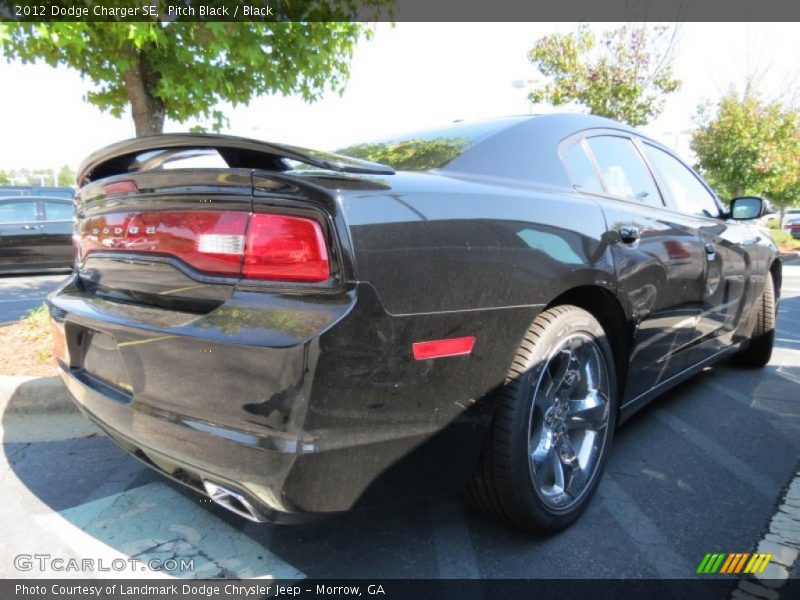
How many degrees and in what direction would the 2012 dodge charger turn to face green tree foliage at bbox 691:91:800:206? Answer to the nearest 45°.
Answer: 0° — it already faces it

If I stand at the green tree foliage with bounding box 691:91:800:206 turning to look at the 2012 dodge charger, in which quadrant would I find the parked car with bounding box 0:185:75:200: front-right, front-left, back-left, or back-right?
front-right

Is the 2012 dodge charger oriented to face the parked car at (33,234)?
no

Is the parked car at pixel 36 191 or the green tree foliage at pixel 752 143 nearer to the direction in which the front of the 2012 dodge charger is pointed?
the green tree foliage

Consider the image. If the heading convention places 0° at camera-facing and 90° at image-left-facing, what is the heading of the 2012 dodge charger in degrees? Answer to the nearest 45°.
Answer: approximately 225°

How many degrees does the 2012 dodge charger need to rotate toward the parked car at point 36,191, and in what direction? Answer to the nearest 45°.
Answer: approximately 90° to its left

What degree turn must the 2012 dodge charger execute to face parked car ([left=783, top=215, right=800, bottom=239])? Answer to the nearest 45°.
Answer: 0° — it already faces it
